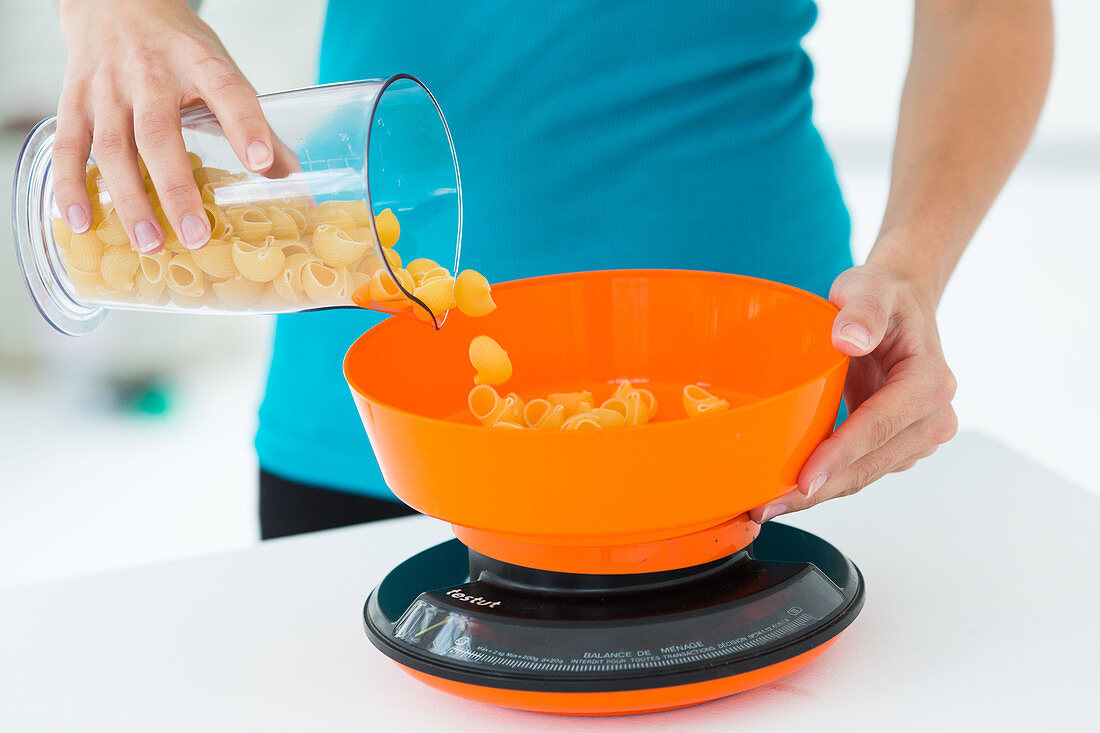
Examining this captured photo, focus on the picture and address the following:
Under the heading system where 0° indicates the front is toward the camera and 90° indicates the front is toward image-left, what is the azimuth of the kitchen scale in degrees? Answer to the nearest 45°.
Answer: approximately 0°

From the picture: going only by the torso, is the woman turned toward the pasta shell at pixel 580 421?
yes
